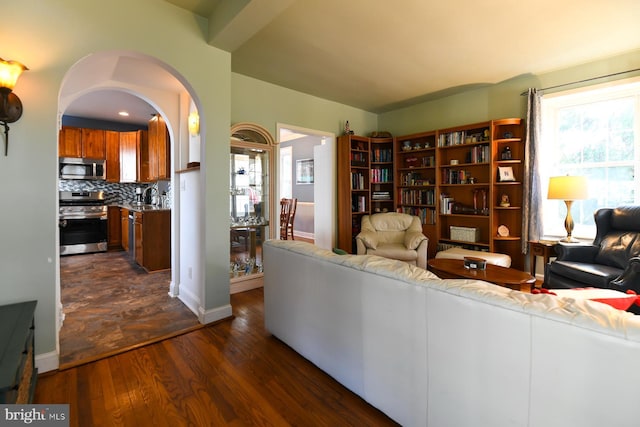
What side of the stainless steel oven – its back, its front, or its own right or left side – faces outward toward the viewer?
front

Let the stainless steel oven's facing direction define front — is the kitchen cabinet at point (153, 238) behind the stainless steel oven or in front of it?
in front

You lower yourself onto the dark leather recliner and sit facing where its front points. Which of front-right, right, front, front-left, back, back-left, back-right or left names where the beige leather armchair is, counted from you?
front-right

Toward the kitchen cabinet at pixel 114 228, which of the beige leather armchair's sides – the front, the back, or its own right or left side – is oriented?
right

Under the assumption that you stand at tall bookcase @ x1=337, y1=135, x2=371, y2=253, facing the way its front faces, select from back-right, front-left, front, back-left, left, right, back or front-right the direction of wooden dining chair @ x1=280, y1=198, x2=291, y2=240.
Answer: back

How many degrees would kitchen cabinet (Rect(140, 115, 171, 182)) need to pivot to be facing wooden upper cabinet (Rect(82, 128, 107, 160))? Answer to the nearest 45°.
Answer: approximately 90° to its right

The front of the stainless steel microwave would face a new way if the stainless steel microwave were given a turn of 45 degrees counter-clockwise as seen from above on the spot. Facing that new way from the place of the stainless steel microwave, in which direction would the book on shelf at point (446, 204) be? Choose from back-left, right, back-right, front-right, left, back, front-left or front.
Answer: front

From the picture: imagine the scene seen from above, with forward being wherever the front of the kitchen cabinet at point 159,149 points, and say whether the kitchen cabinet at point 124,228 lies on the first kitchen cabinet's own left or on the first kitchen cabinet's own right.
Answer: on the first kitchen cabinet's own right

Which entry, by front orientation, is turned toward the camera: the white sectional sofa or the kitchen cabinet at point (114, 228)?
the kitchen cabinet

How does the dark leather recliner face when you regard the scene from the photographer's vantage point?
facing the viewer and to the left of the viewer

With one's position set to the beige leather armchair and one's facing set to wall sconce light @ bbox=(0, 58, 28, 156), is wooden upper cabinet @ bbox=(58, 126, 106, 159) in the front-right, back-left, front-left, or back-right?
front-right

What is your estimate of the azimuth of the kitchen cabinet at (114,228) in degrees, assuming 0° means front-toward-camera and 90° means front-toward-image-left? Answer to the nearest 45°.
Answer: approximately 0°

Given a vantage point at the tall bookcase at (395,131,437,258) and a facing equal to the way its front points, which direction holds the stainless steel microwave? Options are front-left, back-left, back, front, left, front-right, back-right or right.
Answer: front-right

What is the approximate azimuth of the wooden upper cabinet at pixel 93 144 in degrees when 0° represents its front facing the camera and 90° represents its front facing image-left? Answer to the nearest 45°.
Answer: approximately 0°
